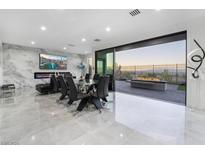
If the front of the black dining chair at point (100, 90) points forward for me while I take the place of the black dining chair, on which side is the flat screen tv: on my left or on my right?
on my right

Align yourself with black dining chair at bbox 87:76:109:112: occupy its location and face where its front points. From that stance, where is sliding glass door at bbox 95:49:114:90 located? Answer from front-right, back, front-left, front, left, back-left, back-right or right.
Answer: back-right

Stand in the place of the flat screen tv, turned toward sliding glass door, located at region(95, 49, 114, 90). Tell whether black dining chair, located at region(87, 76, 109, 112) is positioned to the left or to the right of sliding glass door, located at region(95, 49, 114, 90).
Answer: right

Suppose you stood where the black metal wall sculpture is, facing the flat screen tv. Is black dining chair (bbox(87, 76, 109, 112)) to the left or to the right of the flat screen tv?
left

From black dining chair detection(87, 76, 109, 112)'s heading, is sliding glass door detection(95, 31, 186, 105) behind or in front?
behind

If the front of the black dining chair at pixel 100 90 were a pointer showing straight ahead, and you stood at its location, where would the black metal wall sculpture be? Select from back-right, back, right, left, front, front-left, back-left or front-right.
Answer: back-left
